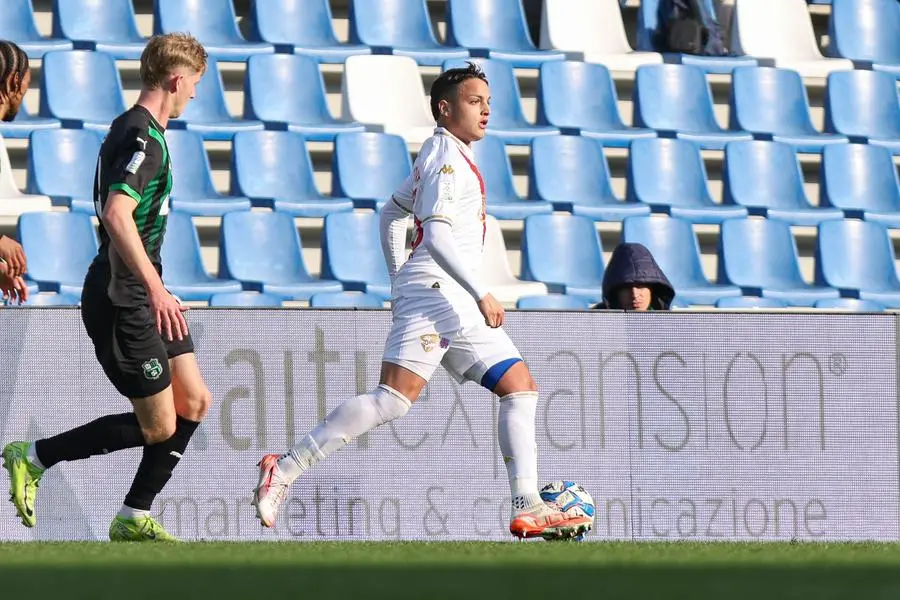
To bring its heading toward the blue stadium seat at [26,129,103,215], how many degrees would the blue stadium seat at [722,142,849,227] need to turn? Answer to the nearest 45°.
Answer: approximately 90° to its right

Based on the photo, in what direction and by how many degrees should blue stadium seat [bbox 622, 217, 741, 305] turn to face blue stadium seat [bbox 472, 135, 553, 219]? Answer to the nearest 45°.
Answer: approximately 135° to its right

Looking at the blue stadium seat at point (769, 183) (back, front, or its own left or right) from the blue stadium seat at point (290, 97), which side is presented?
right

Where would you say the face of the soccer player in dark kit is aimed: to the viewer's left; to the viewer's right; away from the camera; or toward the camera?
to the viewer's right

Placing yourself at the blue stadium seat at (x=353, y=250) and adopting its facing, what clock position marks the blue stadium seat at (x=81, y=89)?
the blue stadium seat at (x=81, y=89) is roughly at 5 o'clock from the blue stadium seat at (x=353, y=250).

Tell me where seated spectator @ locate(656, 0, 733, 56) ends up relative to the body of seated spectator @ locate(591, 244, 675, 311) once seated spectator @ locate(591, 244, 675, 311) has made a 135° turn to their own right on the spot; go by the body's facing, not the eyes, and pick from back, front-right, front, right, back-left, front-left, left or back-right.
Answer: front-right

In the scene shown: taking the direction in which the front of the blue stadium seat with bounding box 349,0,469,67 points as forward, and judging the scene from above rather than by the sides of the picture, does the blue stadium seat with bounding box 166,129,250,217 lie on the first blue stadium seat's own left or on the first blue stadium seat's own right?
on the first blue stadium seat's own right

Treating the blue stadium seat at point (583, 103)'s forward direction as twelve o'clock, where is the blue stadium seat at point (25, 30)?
the blue stadium seat at point (25, 30) is roughly at 4 o'clock from the blue stadium seat at point (583, 103).
